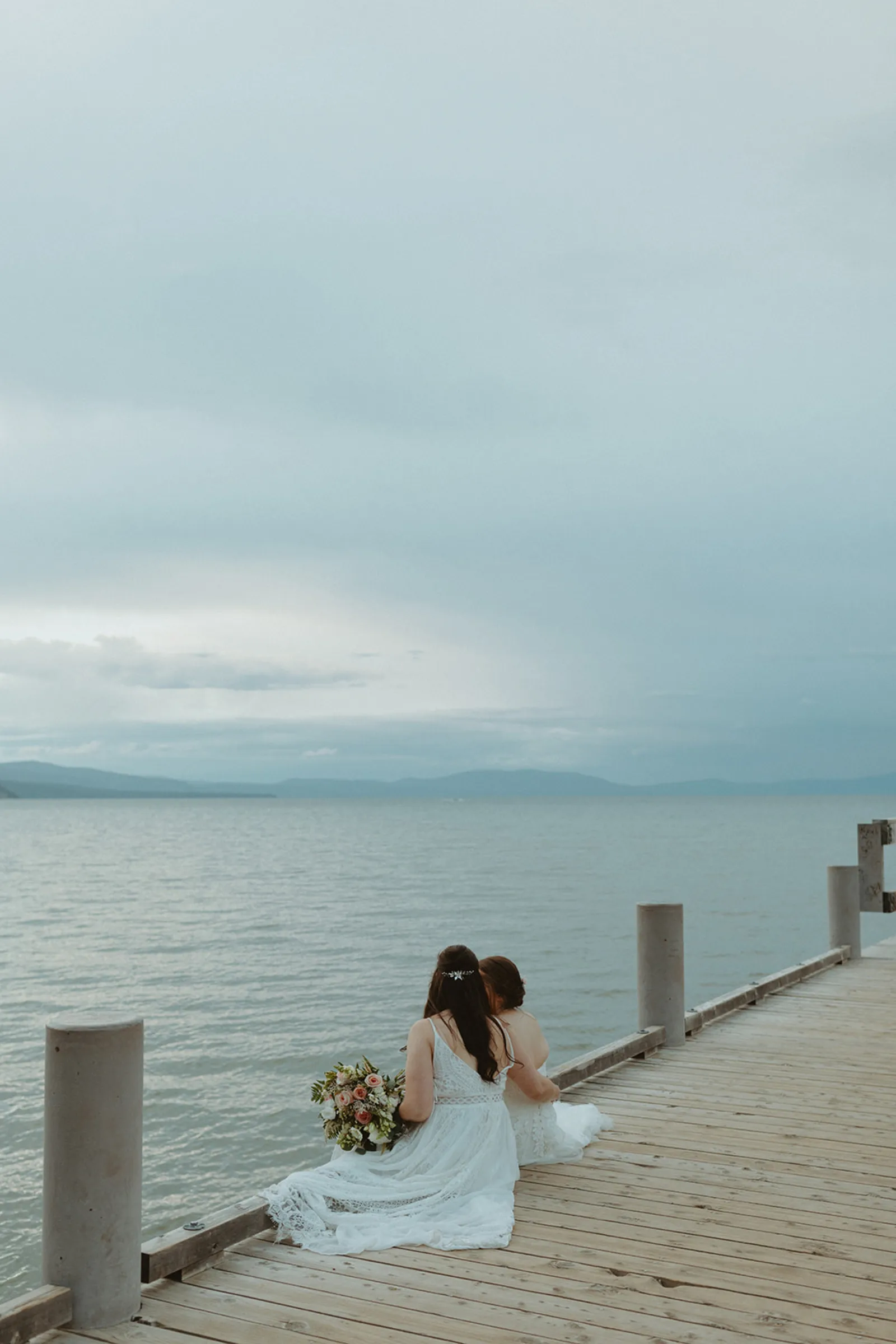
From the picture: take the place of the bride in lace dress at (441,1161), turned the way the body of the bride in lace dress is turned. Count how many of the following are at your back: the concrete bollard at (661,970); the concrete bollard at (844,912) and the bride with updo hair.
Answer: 0

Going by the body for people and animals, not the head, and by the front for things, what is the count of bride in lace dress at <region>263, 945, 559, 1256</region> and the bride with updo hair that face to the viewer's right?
0

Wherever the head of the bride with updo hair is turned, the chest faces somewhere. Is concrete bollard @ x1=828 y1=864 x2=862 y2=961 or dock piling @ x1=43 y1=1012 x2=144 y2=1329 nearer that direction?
the concrete bollard

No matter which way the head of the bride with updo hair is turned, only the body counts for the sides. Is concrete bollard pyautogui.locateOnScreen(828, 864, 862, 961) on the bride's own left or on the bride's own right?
on the bride's own right

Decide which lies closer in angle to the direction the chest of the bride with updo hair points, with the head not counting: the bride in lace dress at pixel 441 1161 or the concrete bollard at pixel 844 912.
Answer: the concrete bollard

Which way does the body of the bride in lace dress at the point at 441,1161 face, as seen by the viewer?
away from the camera

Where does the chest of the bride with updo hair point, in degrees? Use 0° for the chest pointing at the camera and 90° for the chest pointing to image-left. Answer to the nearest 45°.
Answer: approximately 135°

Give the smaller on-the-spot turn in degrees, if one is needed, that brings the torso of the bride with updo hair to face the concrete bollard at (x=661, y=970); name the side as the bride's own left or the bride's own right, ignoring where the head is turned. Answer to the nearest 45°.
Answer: approximately 45° to the bride's own right

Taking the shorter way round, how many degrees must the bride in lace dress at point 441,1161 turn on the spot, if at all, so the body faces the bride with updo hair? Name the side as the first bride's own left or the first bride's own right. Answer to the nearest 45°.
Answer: approximately 45° to the first bride's own right

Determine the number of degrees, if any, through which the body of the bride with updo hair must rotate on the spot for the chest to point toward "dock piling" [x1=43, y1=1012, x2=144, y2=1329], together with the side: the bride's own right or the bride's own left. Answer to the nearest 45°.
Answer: approximately 90° to the bride's own left

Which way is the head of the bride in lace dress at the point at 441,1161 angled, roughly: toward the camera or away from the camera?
away from the camera

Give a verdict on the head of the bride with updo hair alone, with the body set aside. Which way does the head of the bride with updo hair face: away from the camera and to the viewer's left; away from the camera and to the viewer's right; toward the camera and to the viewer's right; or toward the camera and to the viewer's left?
away from the camera and to the viewer's left
